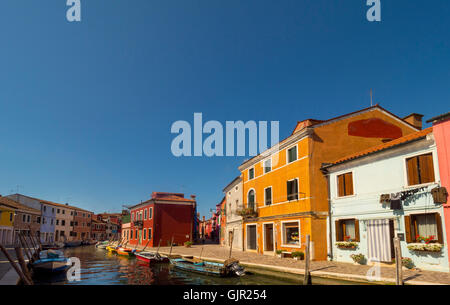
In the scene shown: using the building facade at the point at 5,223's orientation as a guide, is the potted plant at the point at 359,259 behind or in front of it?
in front

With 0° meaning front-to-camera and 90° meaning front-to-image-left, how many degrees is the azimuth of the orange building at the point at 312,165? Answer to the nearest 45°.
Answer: approximately 45°

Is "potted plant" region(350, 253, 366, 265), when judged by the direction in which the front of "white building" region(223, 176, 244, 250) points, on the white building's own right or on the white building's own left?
on the white building's own left

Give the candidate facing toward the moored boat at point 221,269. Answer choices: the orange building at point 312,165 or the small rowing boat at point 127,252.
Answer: the orange building

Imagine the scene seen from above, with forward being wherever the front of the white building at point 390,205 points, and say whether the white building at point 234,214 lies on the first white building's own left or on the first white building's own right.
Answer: on the first white building's own right

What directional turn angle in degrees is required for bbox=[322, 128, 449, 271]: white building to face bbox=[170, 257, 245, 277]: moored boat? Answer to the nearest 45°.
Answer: approximately 45° to its right

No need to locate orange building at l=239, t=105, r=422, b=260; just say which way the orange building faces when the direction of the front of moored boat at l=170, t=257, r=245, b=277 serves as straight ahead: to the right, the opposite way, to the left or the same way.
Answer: to the left

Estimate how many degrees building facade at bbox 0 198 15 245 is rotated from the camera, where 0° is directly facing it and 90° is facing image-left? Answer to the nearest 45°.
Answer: approximately 315°

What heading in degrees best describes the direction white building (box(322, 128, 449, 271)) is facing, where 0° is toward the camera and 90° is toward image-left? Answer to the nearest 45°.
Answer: approximately 45°

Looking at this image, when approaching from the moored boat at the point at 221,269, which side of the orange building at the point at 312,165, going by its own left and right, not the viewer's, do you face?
front
